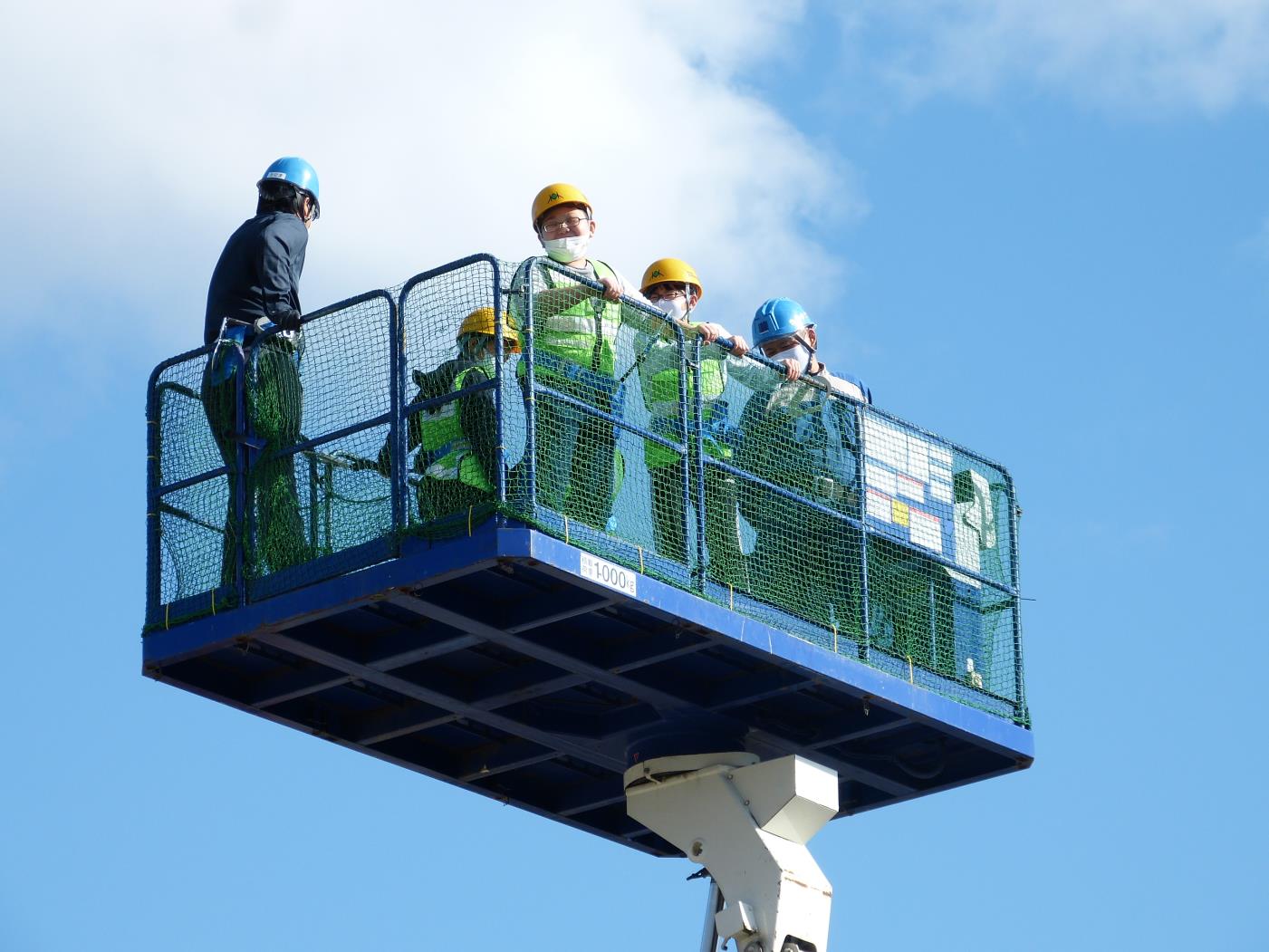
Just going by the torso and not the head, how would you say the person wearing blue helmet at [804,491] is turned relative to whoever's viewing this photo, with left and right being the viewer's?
facing the viewer and to the left of the viewer

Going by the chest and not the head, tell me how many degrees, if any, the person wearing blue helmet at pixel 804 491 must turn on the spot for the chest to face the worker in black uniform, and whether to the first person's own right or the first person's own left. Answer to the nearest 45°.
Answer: approximately 45° to the first person's own right

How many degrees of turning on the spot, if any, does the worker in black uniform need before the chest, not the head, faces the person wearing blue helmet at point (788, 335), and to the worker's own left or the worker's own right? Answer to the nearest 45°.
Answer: approximately 45° to the worker's own right

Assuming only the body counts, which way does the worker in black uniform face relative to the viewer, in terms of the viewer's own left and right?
facing away from the viewer and to the right of the viewer

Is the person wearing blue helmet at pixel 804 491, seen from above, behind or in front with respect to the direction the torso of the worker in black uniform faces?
in front

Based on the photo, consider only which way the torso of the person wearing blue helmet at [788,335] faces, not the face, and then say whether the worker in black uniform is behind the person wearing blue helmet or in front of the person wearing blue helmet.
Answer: in front

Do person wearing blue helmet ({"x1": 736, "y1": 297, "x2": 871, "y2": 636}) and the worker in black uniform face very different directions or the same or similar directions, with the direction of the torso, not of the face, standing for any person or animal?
very different directions
